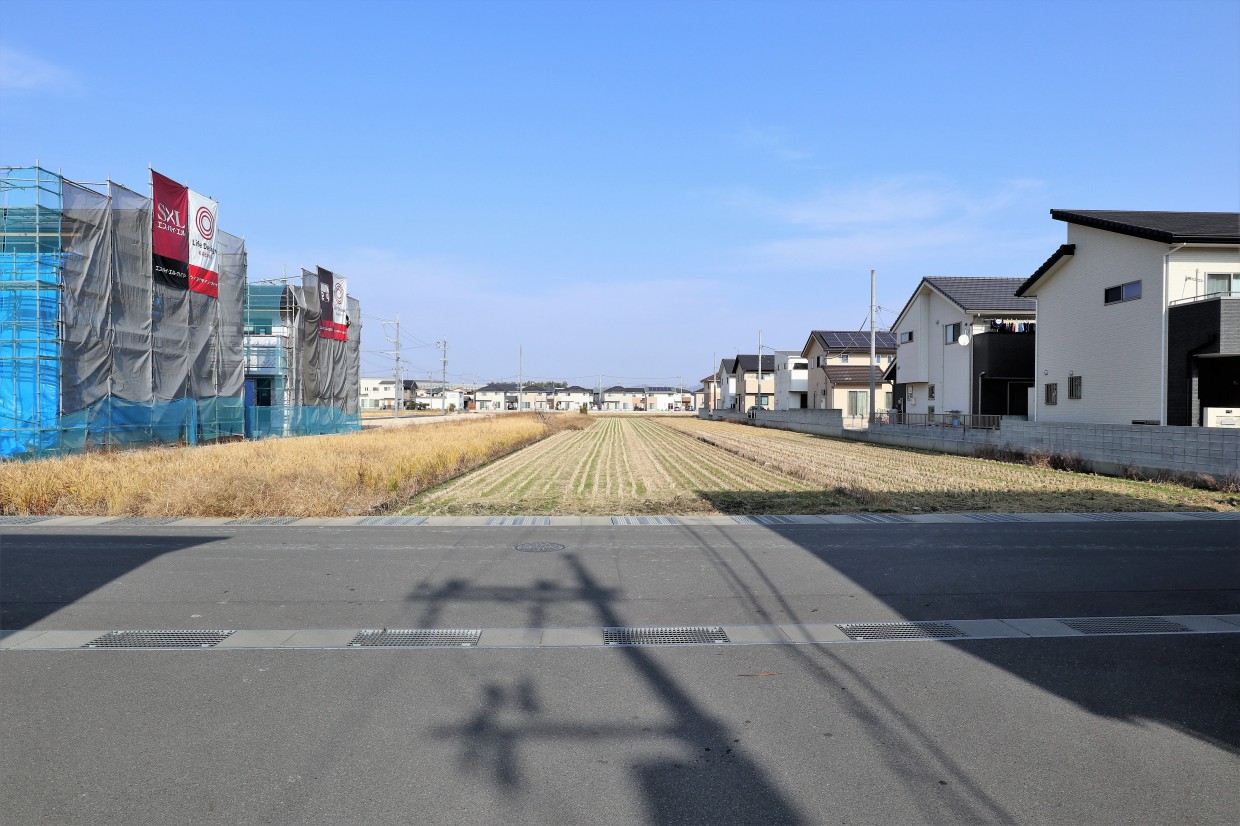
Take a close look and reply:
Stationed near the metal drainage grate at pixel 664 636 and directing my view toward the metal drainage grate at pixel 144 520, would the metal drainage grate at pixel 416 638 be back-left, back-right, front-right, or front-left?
front-left

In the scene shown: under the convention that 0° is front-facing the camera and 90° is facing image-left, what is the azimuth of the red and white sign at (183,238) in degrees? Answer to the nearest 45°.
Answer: approximately 315°

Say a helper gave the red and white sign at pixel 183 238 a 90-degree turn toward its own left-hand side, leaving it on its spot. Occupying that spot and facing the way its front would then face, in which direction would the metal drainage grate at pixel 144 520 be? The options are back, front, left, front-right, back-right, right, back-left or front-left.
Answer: back-right

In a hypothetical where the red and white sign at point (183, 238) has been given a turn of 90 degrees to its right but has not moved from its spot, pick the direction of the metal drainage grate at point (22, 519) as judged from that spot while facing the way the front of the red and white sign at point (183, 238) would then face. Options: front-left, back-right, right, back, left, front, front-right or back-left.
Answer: front-left

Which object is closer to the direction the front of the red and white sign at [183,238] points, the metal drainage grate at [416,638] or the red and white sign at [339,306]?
the metal drainage grate

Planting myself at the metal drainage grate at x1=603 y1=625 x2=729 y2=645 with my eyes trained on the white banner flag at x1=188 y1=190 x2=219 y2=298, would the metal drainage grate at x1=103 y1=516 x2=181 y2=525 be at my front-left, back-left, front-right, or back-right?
front-left

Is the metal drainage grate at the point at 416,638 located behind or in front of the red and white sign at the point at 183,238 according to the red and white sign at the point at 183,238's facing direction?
in front
